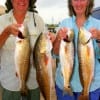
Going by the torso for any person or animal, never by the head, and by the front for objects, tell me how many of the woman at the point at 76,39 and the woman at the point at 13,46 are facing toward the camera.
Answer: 2

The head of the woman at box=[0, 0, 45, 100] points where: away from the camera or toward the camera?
toward the camera

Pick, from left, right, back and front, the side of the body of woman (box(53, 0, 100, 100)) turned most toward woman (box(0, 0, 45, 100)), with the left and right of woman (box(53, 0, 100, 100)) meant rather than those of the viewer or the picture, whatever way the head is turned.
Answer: right

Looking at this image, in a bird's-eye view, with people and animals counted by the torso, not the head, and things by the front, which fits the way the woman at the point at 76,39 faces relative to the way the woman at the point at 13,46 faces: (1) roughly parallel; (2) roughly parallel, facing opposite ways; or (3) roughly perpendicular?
roughly parallel

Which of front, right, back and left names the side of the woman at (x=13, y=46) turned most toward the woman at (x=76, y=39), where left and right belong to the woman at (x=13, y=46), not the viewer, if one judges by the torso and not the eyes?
left

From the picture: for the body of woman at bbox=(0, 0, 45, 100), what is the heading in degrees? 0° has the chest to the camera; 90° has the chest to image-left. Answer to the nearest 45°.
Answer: approximately 0°

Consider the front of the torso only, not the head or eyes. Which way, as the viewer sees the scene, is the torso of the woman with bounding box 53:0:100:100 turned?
toward the camera
